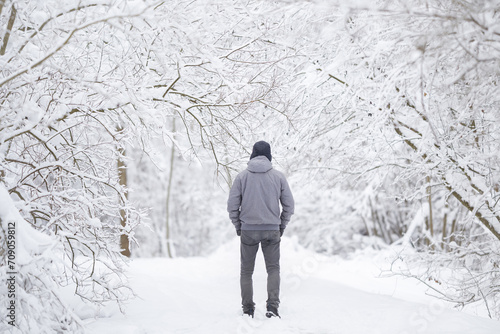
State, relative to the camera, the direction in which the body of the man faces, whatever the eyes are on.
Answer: away from the camera

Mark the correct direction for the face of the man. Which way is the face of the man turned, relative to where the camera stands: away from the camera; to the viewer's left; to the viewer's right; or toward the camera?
away from the camera
